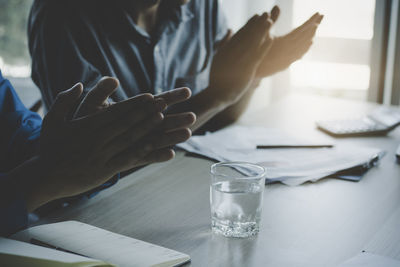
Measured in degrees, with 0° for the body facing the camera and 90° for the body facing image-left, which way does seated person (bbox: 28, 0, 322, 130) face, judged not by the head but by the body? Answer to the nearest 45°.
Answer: approximately 315°

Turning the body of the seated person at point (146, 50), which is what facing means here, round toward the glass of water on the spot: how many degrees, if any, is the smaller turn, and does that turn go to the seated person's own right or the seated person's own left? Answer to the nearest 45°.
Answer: approximately 45° to the seated person's own right

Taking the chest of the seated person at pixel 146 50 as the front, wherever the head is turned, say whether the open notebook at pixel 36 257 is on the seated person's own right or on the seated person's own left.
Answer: on the seated person's own right

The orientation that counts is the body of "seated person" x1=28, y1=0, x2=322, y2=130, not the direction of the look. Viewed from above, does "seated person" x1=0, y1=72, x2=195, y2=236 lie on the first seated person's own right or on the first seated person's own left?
on the first seated person's own right

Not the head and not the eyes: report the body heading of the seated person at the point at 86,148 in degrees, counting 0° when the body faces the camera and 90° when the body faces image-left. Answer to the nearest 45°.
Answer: approximately 270°
